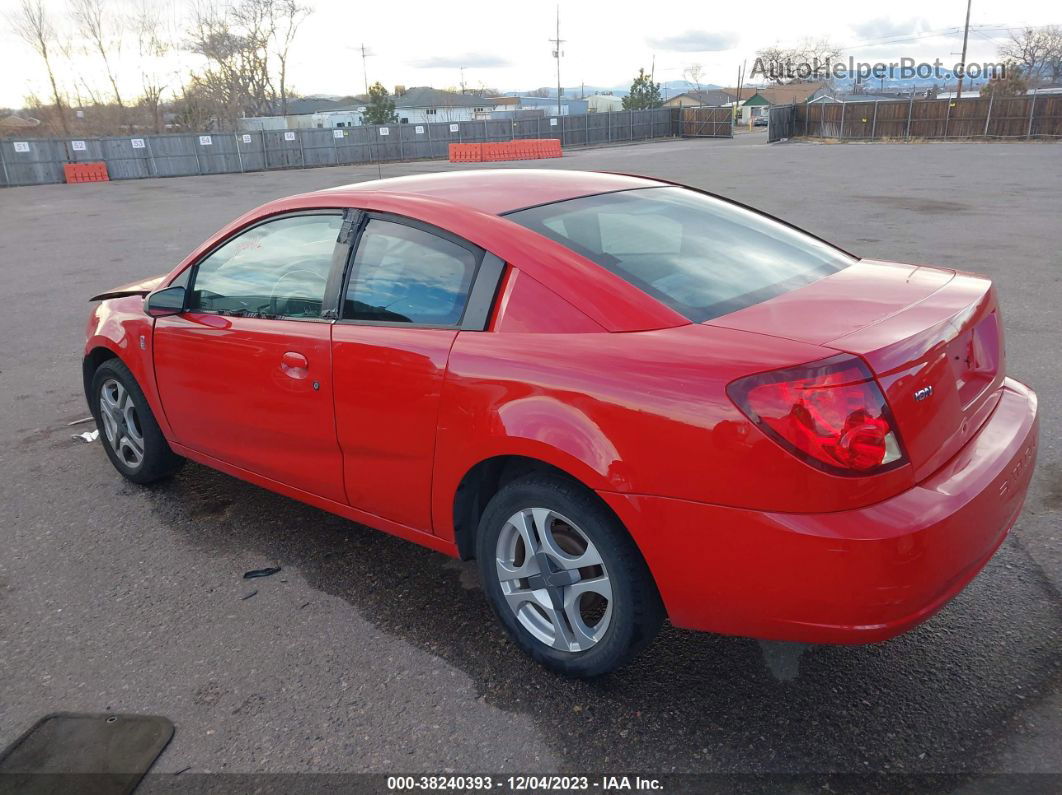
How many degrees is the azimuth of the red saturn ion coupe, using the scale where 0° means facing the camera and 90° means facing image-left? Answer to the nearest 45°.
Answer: approximately 135°

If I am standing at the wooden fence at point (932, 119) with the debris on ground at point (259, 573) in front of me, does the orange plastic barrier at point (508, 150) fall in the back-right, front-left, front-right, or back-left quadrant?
front-right

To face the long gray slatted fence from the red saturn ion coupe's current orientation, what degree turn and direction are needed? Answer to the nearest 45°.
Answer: approximately 45° to its right

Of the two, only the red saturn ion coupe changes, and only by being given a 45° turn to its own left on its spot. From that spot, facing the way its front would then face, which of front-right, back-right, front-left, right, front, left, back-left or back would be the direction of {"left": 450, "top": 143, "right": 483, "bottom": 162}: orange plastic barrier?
right

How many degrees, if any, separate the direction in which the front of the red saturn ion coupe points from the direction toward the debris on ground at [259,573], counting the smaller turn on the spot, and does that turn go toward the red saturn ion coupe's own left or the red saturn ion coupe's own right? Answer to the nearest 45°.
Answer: approximately 45° to the red saturn ion coupe's own left

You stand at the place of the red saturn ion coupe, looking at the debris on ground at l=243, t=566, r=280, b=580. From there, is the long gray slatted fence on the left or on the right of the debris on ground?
right

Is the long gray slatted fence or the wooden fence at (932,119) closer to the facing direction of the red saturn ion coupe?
the long gray slatted fence

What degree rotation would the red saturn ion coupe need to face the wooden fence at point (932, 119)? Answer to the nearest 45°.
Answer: approximately 90° to its right

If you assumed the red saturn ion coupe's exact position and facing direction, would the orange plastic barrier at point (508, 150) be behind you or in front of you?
in front

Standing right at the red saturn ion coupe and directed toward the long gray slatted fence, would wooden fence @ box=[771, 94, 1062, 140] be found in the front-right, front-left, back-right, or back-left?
front-right

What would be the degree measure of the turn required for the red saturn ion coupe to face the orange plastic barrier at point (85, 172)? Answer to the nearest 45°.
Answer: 0° — it already faces it
